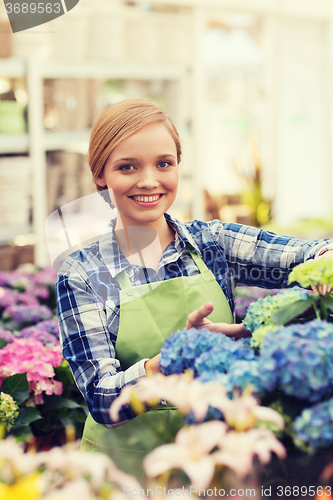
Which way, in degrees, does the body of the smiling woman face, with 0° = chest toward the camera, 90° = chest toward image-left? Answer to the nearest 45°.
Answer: approximately 315°

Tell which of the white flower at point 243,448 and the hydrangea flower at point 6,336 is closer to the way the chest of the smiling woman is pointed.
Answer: the white flower

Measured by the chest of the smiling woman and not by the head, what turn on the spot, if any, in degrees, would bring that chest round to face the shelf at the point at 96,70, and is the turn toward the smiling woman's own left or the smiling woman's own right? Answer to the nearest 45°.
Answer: approximately 135° to the smiling woman's own left

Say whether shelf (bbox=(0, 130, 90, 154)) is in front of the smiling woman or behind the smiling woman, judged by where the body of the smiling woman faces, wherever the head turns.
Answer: behind
